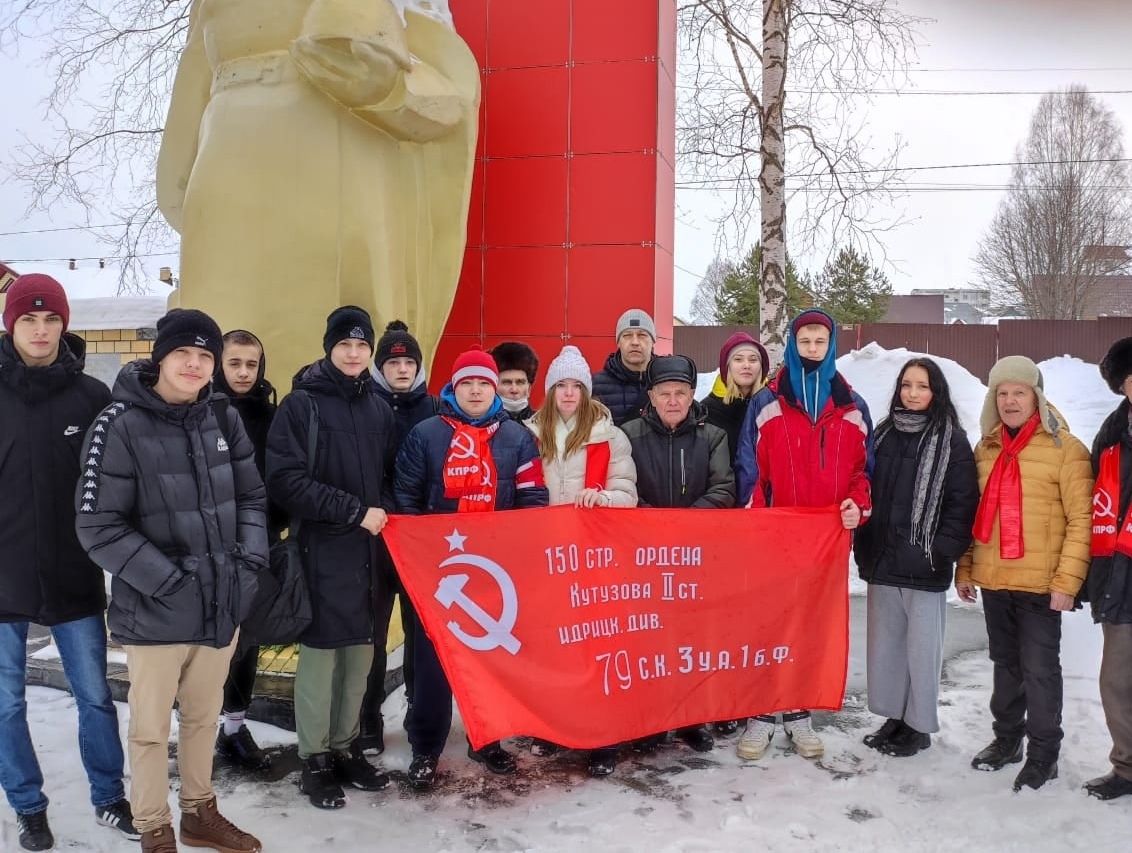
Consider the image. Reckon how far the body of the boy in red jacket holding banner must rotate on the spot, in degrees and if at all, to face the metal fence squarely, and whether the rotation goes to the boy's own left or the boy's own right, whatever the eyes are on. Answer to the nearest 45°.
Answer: approximately 180°

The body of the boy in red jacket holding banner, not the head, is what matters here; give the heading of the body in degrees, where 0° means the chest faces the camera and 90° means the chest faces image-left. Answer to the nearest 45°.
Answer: approximately 0°

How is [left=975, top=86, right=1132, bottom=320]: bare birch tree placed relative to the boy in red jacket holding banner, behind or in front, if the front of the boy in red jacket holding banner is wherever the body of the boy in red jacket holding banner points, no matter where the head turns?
behind

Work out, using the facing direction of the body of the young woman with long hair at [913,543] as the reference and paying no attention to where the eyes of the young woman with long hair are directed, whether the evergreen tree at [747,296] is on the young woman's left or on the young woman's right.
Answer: on the young woman's right

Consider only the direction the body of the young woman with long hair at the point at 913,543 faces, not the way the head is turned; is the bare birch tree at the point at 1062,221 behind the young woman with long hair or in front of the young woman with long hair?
behind

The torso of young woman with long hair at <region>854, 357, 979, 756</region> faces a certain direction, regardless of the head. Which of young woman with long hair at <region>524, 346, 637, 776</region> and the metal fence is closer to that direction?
the young woman with long hair

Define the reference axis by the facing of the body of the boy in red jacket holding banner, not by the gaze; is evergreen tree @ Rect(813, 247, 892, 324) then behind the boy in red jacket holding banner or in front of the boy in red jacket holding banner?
behind
